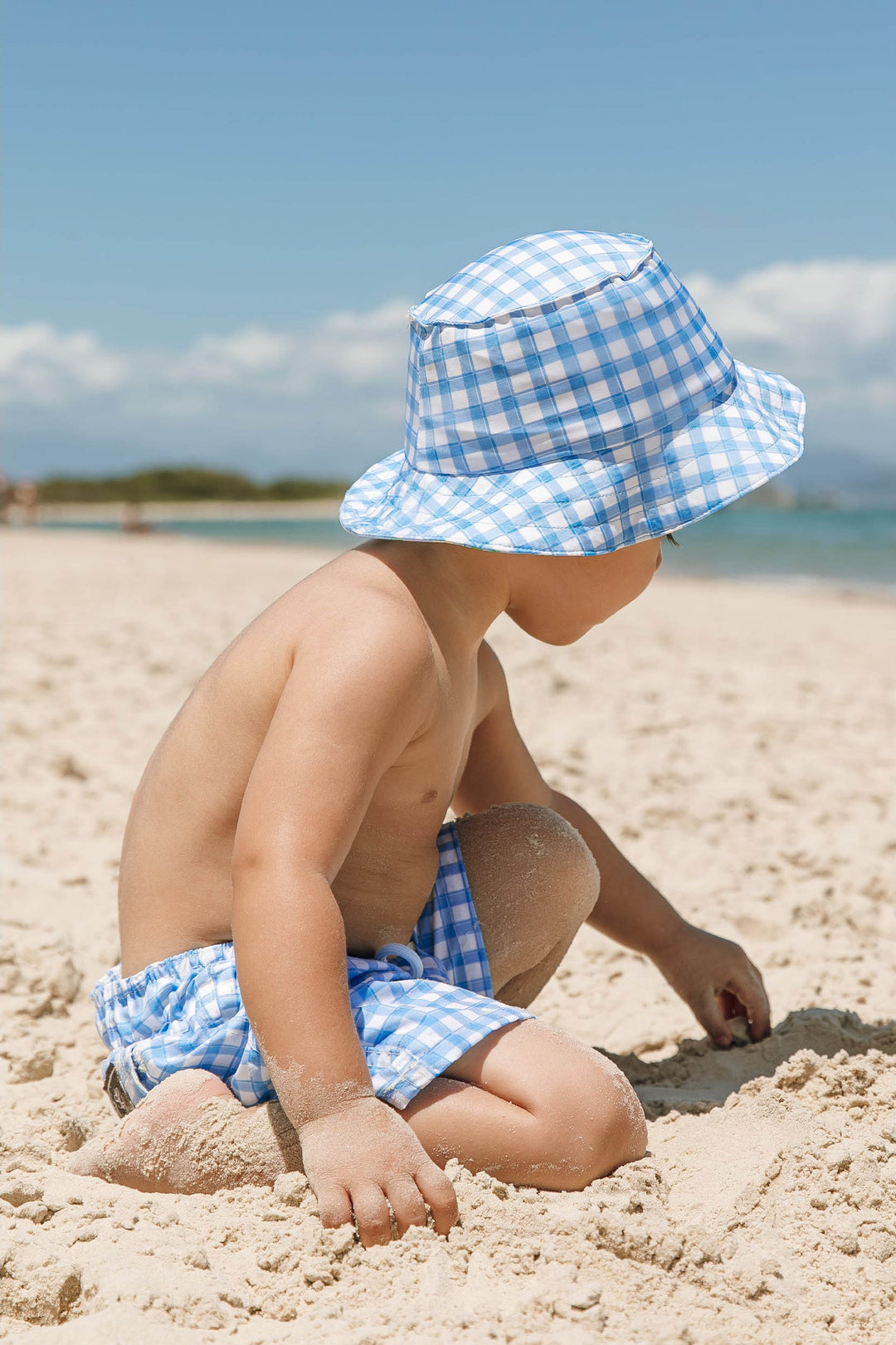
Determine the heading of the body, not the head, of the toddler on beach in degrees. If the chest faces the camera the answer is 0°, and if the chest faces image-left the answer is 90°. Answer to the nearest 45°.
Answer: approximately 270°
